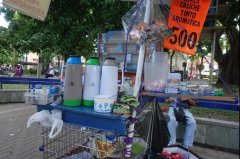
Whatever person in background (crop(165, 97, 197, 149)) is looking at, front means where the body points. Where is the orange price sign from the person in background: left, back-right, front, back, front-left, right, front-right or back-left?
front

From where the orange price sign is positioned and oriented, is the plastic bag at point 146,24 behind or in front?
in front

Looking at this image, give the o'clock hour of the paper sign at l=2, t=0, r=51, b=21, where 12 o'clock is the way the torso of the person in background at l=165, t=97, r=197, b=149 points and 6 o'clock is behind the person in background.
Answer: The paper sign is roughly at 1 o'clock from the person in background.

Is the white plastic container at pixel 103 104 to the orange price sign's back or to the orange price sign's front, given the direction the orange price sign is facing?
to the front

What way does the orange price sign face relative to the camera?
toward the camera

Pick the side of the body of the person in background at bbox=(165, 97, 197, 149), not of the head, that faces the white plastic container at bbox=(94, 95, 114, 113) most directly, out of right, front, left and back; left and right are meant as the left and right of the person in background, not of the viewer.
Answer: front

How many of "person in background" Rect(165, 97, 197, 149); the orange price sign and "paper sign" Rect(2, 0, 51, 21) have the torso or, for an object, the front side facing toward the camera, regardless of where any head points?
3

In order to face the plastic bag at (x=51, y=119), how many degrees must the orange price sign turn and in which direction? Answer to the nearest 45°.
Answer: approximately 45° to its right

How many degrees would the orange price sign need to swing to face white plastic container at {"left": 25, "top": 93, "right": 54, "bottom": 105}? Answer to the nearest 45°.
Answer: approximately 45° to its right

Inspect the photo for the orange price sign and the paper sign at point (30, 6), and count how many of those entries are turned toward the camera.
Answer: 2

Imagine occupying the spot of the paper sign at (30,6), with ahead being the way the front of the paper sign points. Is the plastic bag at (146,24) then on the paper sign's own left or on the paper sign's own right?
on the paper sign's own left
